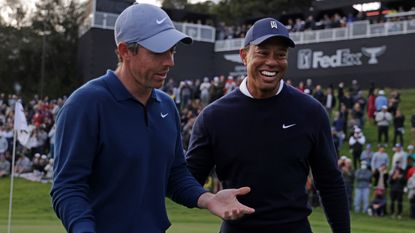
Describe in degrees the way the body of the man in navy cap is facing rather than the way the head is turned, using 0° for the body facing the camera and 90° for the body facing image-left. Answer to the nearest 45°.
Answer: approximately 0°

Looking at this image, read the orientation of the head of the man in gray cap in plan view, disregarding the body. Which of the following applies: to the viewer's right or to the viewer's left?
to the viewer's right

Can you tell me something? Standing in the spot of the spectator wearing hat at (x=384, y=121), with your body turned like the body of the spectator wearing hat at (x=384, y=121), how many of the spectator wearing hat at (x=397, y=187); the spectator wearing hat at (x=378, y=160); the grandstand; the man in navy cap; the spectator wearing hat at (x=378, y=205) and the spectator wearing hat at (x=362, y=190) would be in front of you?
5

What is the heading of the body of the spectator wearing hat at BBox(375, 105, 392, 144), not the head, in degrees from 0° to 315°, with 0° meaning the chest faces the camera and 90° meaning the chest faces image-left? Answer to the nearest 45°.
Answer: approximately 0°

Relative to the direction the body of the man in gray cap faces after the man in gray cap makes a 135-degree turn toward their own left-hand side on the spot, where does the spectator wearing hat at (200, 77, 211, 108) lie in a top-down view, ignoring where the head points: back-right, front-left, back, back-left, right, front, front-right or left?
front

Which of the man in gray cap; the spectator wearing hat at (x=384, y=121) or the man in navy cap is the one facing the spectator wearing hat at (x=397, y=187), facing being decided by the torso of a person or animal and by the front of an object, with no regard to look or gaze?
the spectator wearing hat at (x=384, y=121)

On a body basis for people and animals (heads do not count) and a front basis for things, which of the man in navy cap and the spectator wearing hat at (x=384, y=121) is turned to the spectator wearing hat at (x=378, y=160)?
the spectator wearing hat at (x=384, y=121)

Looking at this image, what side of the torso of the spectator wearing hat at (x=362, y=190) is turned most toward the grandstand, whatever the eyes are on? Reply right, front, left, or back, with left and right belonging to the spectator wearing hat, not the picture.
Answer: back

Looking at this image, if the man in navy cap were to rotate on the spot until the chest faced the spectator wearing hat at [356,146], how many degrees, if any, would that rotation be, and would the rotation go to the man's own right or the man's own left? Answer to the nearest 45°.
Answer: approximately 180°
